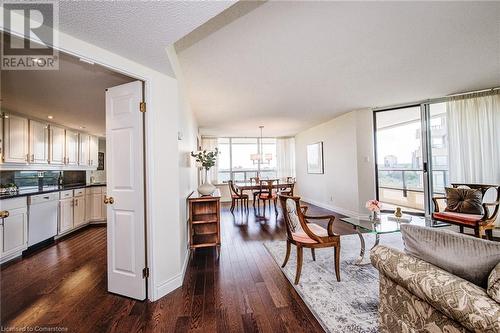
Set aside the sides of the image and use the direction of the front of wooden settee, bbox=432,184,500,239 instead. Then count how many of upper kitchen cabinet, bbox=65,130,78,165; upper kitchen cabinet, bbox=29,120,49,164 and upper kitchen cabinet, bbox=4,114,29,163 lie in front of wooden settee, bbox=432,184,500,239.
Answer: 3

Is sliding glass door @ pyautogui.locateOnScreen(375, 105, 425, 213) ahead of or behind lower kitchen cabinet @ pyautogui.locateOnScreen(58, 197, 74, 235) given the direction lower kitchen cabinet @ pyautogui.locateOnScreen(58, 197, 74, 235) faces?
ahead

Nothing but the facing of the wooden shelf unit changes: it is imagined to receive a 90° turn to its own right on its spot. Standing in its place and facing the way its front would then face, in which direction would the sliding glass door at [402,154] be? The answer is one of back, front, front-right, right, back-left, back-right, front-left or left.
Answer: back

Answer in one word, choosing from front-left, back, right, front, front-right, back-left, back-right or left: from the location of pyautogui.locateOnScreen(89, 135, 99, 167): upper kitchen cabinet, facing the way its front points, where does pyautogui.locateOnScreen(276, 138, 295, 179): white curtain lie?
front-left

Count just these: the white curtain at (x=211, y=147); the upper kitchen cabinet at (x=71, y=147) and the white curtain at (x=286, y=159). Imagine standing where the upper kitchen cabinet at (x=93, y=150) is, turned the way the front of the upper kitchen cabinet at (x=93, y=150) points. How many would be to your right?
1

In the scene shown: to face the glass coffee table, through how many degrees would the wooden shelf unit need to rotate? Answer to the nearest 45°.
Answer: approximately 45° to its left

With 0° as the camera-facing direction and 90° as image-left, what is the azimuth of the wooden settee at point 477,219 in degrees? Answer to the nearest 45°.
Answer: approximately 45°

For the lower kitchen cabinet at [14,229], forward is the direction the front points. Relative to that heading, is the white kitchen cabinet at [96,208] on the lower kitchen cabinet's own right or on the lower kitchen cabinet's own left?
on the lower kitchen cabinet's own left

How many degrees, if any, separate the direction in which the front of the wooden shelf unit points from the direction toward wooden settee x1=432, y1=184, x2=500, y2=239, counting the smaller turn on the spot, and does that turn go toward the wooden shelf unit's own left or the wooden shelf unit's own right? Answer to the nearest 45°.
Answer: approximately 90° to the wooden shelf unit's own left

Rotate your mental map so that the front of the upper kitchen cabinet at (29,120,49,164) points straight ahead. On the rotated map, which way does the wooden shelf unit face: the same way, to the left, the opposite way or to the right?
to the right

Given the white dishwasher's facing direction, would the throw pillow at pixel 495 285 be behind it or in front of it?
in front
